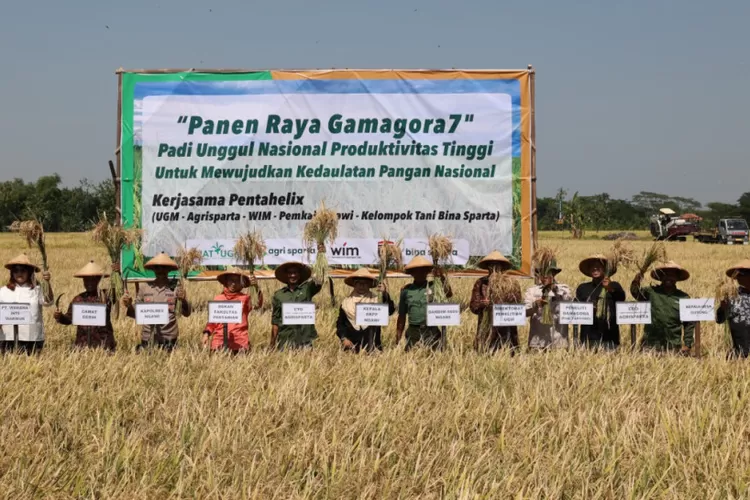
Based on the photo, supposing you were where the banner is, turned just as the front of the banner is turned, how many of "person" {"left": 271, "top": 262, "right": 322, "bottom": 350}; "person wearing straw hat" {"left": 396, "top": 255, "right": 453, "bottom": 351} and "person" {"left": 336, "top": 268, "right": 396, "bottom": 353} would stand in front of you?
3

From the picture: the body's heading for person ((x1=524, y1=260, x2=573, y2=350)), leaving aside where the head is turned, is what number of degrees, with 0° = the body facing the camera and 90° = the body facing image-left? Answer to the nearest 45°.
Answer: approximately 0°

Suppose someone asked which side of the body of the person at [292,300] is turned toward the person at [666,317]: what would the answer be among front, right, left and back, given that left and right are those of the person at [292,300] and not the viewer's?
left

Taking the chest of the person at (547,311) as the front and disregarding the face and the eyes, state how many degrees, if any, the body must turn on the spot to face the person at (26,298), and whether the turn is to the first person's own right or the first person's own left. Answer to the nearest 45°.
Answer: approximately 90° to the first person's own right

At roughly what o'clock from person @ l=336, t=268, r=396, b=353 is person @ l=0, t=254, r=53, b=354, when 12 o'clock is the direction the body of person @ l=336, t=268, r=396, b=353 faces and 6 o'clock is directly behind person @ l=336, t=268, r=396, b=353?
person @ l=0, t=254, r=53, b=354 is roughly at 3 o'clock from person @ l=336, t=268, r=396, b=353.

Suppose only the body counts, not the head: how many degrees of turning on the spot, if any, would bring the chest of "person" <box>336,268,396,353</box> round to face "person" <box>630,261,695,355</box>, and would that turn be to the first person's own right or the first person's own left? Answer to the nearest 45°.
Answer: approximately 90° to the first person's own left

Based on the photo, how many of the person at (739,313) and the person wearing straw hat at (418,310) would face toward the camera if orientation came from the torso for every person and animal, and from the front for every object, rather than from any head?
2

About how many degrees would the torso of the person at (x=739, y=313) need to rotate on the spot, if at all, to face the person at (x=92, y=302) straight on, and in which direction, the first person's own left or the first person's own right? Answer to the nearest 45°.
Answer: approximately 45° to the first person's own right

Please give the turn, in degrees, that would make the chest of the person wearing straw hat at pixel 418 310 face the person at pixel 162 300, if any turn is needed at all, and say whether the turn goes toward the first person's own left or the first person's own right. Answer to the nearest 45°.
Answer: approximately 90° to the first person's own right

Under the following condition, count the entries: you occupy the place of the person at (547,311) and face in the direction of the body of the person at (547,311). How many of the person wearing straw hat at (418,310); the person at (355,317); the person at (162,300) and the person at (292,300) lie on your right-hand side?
4
